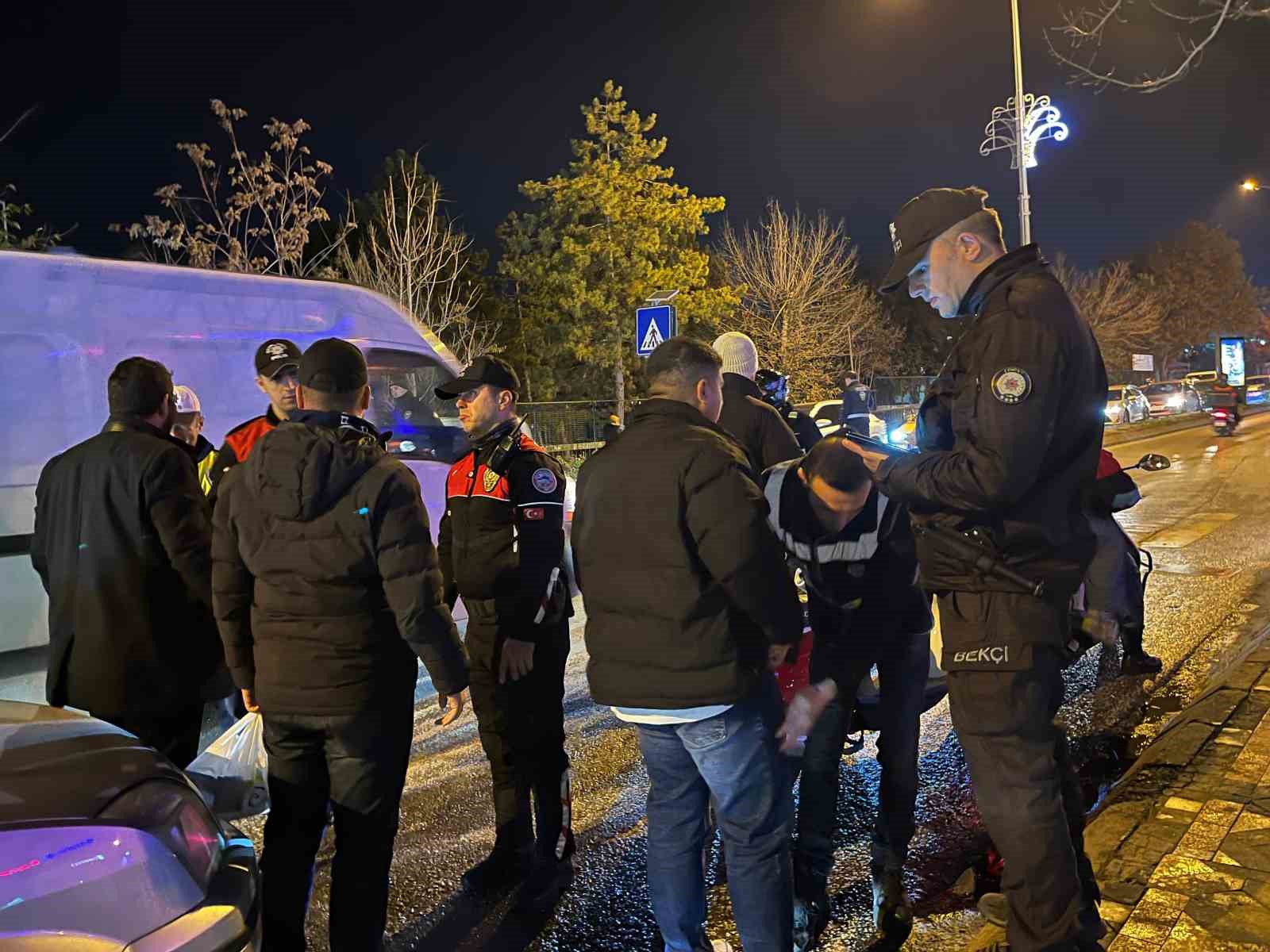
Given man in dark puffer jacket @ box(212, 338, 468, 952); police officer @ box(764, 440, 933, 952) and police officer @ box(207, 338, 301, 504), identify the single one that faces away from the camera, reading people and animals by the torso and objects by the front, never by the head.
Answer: the man in dark puffer jacket

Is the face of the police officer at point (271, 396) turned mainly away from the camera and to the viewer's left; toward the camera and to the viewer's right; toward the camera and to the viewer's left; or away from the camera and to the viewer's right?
toward the camera and to the viewer's right

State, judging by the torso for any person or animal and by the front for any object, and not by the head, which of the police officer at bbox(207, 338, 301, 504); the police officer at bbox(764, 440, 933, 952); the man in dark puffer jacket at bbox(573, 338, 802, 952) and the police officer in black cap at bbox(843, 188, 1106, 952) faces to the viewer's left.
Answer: the police officer in black cap

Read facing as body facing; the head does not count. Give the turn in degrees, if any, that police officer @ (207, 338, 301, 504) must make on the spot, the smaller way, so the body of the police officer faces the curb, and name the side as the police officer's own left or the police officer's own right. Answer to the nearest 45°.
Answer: approximately 45° to the police officer's own left

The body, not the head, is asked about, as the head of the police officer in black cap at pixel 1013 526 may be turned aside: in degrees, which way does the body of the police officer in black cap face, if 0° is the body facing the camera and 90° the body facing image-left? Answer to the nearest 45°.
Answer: approximately 90°

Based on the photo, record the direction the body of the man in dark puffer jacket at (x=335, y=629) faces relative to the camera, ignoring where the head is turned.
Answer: away from the camera

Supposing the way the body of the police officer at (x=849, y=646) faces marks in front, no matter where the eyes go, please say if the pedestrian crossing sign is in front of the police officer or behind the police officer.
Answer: behind

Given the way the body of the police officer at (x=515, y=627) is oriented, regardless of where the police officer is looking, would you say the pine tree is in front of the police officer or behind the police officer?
behind

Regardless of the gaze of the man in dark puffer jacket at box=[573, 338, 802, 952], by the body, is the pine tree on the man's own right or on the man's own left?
on the man's own left

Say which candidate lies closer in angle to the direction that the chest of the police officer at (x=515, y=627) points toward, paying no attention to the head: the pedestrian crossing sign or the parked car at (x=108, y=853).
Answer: the parked car

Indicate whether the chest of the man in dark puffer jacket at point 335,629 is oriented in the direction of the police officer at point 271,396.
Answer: yes

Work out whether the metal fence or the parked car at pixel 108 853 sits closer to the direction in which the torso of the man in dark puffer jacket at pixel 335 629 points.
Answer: the metal fence

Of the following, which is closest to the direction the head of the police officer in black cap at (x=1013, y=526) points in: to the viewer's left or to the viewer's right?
to the viewer's left
